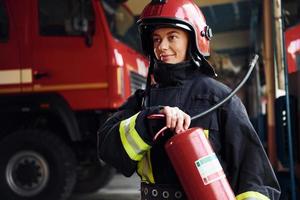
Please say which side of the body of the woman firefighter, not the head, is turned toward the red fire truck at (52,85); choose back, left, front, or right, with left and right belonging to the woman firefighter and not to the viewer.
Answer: right

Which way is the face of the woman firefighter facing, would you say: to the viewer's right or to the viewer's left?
to the viewer's left

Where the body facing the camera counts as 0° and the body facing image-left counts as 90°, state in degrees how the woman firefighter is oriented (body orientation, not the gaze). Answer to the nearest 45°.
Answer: approximately 45°

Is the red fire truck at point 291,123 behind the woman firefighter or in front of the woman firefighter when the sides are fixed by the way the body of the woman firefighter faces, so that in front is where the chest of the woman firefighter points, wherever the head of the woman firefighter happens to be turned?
behind

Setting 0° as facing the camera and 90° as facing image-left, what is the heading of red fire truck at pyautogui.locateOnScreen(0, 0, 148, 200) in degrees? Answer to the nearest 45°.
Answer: approximately 315°

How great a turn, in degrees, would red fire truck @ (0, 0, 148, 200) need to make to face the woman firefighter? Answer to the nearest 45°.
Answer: approximately 45° to its right
